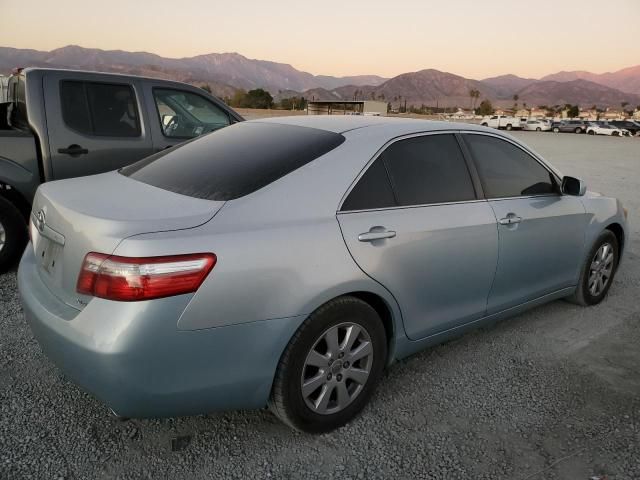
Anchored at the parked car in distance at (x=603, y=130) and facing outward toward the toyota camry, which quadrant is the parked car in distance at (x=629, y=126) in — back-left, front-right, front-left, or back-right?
back-left

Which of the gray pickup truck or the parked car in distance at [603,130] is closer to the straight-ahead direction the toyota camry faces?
the parked car in distance

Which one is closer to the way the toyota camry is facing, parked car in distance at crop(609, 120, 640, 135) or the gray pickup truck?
the parked car in distance

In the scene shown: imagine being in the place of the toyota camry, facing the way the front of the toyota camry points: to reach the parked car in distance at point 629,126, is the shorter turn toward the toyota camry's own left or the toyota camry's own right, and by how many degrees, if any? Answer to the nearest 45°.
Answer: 0° — it already faces it

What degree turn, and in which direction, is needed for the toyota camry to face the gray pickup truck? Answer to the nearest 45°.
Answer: approximately 90° to its left

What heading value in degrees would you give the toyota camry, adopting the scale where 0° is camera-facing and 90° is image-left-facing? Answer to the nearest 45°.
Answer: approximately 225°

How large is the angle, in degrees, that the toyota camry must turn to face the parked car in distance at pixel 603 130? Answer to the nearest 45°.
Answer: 0° — it already faces it
